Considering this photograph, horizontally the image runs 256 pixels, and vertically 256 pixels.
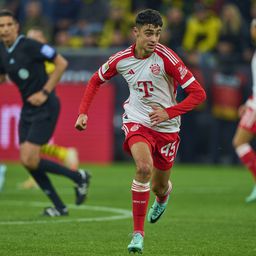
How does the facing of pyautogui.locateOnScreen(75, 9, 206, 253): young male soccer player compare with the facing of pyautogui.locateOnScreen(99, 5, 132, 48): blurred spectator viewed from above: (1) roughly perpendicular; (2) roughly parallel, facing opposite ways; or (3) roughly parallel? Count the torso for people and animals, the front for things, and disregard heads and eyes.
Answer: roughly parallel

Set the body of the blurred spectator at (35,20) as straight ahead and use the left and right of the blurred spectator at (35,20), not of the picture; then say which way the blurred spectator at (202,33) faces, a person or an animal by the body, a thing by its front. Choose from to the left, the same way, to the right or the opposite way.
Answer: the same way

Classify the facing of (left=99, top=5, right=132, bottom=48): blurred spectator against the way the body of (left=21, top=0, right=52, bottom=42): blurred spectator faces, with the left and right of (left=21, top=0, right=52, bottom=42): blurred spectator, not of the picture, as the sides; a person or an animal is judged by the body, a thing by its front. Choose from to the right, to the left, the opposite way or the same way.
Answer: the same way

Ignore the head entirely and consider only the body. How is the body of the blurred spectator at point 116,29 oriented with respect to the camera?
toward the camera

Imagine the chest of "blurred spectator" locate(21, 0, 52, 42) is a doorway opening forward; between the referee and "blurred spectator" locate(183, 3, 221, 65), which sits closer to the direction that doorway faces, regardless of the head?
the referee

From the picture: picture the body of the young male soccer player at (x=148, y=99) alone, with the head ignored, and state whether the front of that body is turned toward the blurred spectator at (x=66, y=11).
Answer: no

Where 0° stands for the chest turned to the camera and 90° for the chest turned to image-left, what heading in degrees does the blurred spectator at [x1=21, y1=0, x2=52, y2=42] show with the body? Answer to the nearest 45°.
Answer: approximately 0°

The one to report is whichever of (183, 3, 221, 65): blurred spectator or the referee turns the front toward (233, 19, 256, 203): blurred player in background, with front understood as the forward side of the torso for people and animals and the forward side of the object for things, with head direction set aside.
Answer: the blurred spectator

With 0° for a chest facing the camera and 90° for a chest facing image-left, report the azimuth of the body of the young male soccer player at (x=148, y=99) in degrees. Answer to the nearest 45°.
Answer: approximately 0°

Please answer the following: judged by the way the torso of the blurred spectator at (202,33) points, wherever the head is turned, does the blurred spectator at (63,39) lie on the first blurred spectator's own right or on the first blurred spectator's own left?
on the first blurred spectator's own right

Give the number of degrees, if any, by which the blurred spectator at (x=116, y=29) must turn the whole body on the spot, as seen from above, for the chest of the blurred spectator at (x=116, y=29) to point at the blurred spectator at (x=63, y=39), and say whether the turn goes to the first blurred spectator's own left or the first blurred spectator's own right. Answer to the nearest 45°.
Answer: approximately 90° to the first blurred spectator's own right

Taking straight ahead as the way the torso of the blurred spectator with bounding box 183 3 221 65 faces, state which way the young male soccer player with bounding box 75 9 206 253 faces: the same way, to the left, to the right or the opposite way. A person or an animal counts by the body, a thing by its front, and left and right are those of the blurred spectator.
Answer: the same way

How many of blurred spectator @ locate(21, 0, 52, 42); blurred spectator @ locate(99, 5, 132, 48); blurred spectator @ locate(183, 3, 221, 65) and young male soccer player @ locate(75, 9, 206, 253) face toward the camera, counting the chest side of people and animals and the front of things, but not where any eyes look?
4

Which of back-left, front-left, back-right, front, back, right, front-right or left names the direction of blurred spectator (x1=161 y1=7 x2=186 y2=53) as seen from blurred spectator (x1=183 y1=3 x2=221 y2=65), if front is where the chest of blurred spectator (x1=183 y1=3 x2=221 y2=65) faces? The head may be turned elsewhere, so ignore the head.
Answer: right

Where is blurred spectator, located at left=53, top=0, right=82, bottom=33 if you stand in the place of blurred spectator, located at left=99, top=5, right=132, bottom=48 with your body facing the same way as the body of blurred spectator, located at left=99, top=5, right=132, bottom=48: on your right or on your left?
on your right
